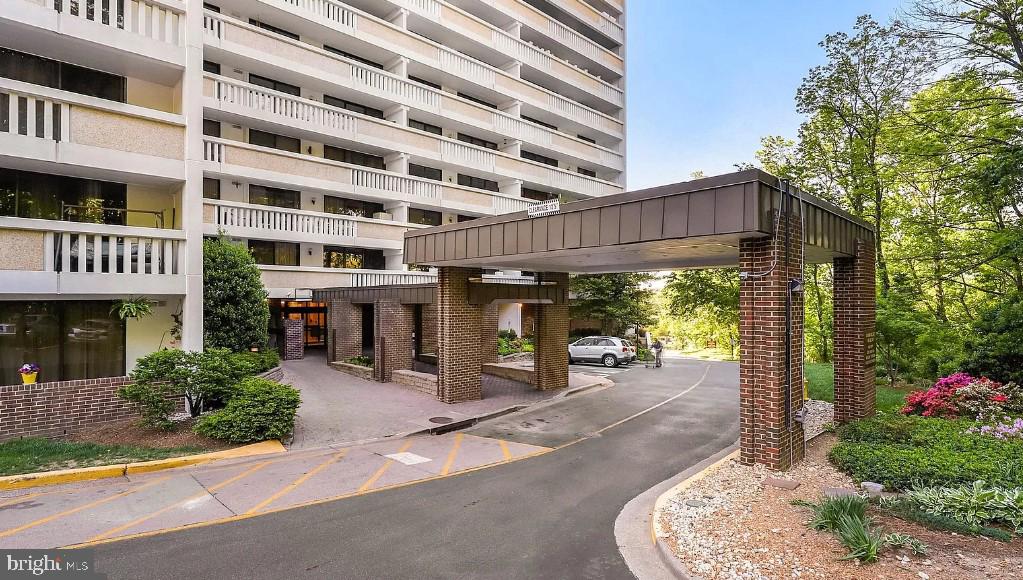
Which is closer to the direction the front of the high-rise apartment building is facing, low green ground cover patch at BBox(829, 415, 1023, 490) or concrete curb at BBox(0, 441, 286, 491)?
the low green ground cover patch

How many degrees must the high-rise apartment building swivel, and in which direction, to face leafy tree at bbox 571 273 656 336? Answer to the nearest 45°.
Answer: approximately 45° to its left

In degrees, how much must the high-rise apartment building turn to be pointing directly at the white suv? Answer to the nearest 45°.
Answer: approximately 45° to its left

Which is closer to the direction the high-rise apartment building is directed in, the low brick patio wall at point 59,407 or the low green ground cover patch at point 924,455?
the low green ground cover patch

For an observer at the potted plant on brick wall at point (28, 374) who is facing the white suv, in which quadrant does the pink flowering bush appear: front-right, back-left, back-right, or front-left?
front-right

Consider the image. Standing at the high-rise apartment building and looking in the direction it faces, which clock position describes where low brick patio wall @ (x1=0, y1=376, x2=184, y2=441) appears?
The low brick patio wall is roughly at 2 o'clock from the high-rise apartment building.

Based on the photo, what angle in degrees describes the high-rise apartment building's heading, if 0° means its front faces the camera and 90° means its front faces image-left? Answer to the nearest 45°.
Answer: approximately 315°
